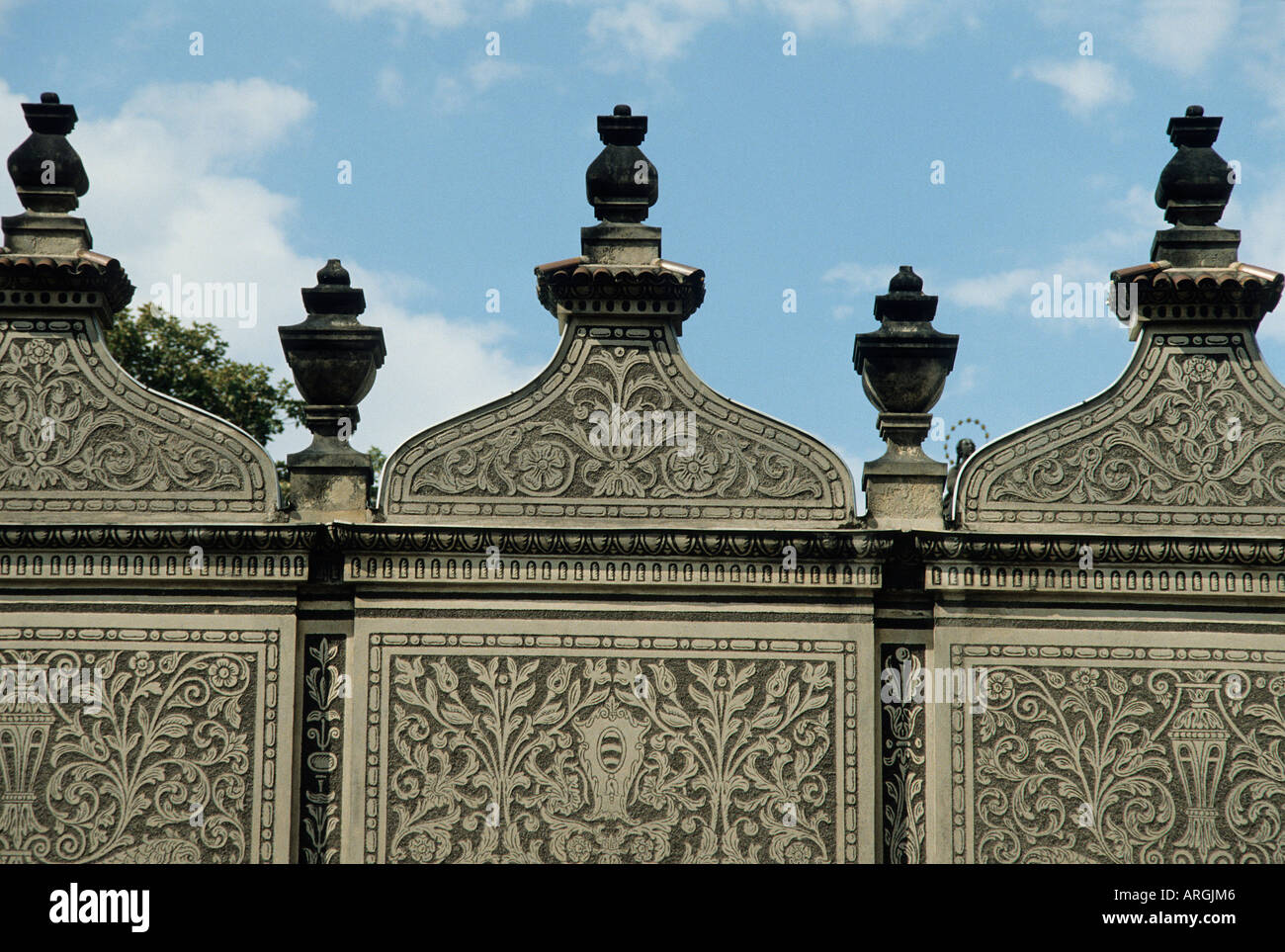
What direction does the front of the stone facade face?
toward the camera

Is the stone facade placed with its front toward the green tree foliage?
no
